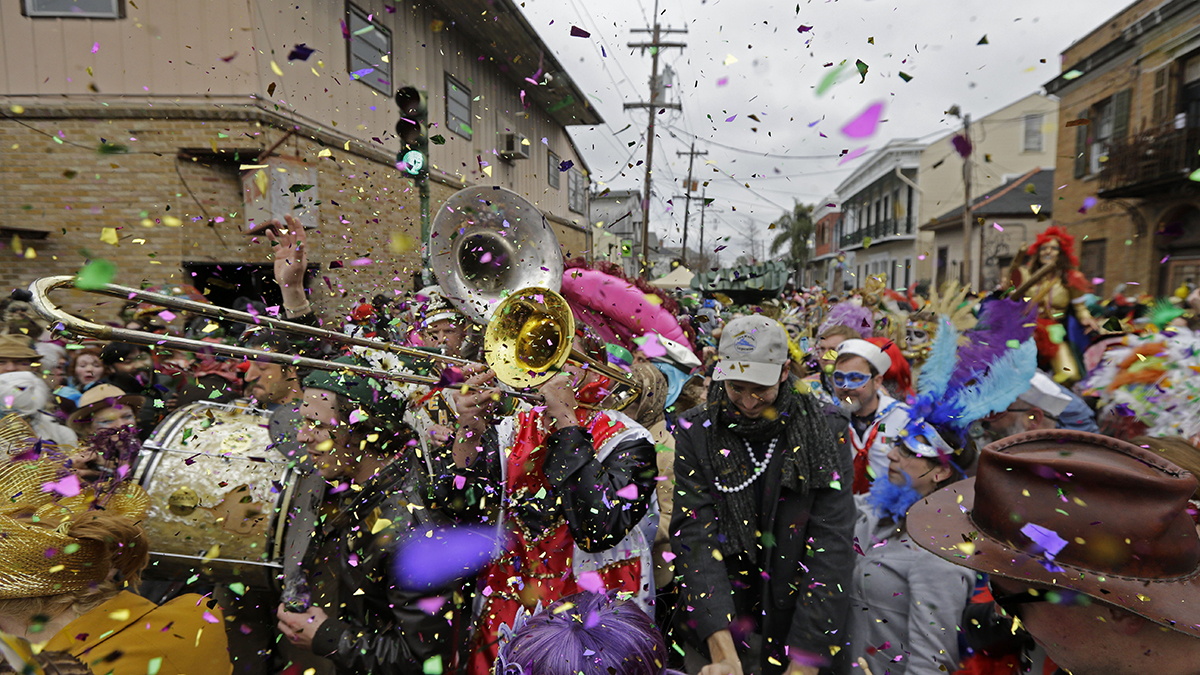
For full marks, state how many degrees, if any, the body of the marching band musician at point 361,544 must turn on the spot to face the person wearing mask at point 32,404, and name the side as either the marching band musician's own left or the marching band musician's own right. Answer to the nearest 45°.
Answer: approximately 45° to the marching band musician's own right

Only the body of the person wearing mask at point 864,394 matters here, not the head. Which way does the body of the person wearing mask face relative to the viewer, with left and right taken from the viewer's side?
facing the viewer and to the left of the viewer

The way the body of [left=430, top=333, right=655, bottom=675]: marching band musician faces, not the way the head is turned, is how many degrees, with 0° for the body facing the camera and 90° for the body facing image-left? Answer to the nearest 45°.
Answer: approximately 45°

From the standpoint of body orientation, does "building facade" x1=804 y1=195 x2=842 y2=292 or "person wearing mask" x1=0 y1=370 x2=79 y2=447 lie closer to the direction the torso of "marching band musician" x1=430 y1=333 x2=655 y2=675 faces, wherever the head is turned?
the person wearing mask

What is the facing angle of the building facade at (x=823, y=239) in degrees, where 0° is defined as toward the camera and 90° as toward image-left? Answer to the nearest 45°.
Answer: approximately 45°

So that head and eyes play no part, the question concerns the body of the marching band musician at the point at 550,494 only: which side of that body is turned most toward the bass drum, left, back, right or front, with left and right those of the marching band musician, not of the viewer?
right

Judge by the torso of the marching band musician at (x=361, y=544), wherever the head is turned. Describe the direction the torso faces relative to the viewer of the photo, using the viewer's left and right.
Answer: facing to the left of the viewer

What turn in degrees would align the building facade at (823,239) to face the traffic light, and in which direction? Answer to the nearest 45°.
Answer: approximately 45° to its left

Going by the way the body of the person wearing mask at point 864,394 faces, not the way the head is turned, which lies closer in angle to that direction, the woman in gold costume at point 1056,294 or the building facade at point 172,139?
the building facade

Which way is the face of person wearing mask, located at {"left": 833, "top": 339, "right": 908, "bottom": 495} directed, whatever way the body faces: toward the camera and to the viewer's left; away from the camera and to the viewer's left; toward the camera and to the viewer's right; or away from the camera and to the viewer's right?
toward the camera and to the viewer's left

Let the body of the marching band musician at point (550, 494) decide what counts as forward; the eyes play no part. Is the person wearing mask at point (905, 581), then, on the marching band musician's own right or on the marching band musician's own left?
on the marching band musician's own left

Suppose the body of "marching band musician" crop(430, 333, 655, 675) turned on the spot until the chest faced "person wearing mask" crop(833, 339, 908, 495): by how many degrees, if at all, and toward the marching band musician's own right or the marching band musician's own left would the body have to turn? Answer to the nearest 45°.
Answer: approximately 180°

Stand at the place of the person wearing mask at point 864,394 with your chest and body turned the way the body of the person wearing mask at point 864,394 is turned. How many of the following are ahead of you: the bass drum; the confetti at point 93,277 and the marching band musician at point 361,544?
3

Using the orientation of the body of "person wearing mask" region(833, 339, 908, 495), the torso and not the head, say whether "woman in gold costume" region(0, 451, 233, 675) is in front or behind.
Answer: in front

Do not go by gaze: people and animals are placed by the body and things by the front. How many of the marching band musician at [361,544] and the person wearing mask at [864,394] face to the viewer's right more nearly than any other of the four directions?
0
